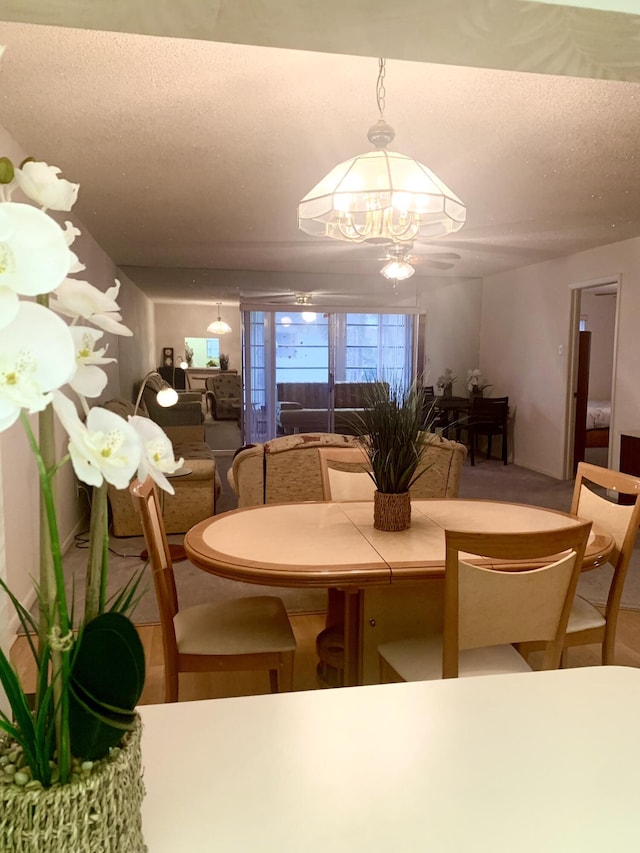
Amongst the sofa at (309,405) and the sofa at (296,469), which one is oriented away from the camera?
the sofa at (296,469)

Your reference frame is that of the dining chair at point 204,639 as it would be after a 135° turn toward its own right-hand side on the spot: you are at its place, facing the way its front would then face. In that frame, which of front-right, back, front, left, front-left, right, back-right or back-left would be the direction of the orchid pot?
front-left

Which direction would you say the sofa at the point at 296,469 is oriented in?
away from the camera

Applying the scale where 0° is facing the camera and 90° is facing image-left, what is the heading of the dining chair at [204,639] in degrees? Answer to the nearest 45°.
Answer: approximately 270°

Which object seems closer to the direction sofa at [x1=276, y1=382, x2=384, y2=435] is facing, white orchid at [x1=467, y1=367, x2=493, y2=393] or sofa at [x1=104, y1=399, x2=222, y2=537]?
the sofa

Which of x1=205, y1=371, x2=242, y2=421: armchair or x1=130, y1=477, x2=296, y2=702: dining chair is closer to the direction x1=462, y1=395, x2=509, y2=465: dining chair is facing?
the armchair

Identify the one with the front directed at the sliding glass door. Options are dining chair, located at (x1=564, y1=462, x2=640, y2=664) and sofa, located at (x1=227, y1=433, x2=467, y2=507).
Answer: the sofa

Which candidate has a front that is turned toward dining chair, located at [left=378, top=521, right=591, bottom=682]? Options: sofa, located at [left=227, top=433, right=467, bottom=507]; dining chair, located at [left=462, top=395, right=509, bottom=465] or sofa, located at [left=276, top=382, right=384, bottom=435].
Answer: sofa, located at [left=276, top=382, right=384, bottom=435]

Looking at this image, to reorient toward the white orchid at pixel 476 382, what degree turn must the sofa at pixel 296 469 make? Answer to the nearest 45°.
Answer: approximately 45° to its right

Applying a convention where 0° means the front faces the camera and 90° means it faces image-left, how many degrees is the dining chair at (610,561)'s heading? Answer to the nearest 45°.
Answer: approximately 45°

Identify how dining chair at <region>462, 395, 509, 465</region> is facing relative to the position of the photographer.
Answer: facing away from the viewer and to the left of the viewer

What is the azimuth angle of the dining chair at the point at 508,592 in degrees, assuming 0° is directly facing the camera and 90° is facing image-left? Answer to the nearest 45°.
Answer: approximately 135°

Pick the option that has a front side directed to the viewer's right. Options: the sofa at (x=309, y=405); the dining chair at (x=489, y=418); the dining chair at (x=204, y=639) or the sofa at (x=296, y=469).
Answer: the dining chair at (x=204, y=639)

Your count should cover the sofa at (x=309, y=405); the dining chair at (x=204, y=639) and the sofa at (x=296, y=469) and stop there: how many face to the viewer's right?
1

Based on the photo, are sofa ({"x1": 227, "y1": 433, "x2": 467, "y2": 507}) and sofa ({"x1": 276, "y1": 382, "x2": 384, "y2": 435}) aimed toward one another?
yes

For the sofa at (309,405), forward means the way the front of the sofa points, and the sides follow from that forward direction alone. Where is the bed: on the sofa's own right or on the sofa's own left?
on the sofa's own left

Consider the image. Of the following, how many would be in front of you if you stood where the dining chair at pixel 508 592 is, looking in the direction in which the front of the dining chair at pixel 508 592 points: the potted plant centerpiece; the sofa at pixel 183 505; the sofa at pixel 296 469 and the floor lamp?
4
